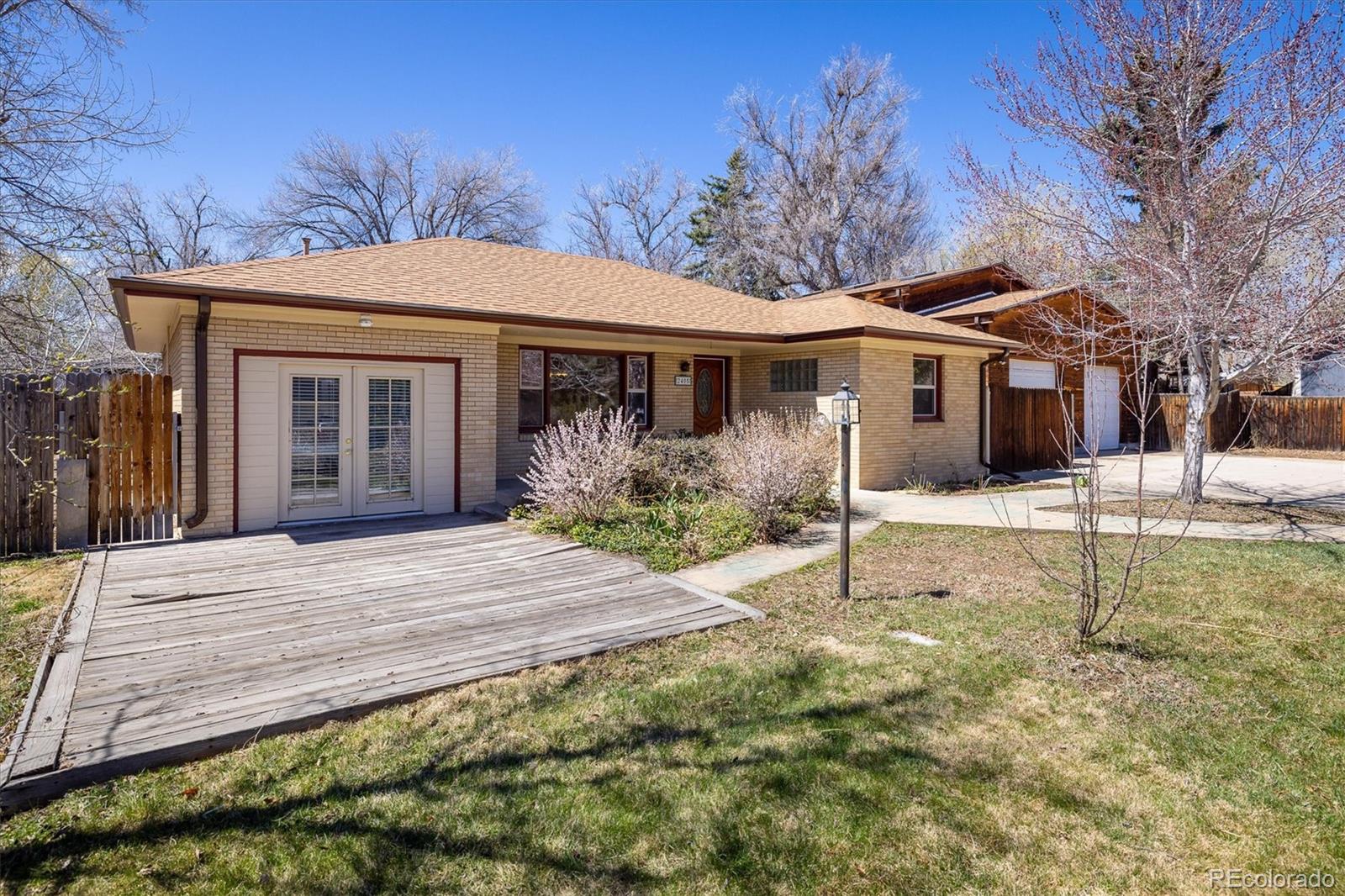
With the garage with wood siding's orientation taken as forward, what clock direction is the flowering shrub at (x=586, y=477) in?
The flowering shrub is roughly at 2 o'clock from the garage with wood siding.

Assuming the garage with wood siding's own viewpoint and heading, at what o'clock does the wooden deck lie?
The wooden deck is roughly at 2 o'clock from the garage with wood siding.

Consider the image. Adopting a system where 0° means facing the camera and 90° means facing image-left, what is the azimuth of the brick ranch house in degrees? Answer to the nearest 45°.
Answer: approximately 315°

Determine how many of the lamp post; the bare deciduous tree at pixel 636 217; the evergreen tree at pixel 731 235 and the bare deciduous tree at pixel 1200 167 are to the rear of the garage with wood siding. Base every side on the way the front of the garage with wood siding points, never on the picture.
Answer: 2

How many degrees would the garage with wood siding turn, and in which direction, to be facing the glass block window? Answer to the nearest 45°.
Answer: approximately 90° to its right

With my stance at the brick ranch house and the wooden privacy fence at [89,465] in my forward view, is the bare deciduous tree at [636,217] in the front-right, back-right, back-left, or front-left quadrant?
back-right

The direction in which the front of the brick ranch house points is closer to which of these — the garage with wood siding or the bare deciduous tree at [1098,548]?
the bare deciduous tree

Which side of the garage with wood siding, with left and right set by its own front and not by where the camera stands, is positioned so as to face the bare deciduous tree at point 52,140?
right

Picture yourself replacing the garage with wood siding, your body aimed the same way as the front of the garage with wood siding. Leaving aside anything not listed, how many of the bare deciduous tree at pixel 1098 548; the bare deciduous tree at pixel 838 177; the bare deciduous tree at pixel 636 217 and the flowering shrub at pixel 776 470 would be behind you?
2

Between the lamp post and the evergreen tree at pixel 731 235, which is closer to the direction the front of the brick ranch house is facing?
the lamp post

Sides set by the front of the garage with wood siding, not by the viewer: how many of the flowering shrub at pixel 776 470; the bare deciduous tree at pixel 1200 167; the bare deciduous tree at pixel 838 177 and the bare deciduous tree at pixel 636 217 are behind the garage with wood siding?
2

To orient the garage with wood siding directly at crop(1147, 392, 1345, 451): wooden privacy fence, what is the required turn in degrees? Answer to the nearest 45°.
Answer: approximately 90° to its left

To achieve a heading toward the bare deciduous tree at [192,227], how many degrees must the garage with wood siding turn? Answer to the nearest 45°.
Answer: approximately 135° to its right

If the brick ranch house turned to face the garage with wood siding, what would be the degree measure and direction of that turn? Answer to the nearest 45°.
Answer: approximately 90° to its left
